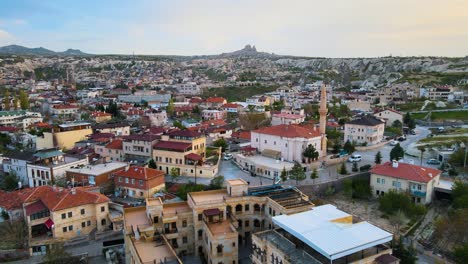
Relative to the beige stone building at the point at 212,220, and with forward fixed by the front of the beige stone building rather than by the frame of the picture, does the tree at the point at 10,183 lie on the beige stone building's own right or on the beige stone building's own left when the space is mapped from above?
on the beige stone building's own right

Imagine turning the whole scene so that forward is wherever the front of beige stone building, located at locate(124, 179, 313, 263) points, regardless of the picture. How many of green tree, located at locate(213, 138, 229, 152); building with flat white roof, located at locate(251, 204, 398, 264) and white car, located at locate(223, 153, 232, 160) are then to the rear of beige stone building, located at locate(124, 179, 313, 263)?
2

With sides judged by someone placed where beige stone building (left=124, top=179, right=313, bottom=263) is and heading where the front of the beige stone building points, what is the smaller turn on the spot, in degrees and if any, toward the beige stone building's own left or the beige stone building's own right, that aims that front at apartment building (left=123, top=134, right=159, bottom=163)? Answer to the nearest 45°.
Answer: approximately 135° to the beige stone building's own right

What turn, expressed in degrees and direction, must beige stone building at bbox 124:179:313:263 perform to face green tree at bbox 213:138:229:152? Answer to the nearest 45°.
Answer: approximately 180°

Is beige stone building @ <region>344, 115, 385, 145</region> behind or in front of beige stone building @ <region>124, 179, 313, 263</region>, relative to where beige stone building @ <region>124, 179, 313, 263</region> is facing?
behind

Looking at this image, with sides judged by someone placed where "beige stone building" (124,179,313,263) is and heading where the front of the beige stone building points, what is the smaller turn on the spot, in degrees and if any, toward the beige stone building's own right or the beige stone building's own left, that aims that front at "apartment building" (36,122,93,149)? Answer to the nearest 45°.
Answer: approximately 135° to the beige stone building's own right

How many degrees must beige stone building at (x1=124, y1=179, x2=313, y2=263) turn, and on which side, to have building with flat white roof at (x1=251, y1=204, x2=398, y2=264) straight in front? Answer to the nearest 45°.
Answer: approximately 45° to its left

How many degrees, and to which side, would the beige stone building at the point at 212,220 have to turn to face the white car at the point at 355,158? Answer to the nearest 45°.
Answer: approximately 135° to its left

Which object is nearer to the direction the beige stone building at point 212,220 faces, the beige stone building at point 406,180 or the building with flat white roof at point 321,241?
the building with flat white roof

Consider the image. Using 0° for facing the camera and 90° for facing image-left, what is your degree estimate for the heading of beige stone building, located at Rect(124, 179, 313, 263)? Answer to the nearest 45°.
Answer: approximately 0°
